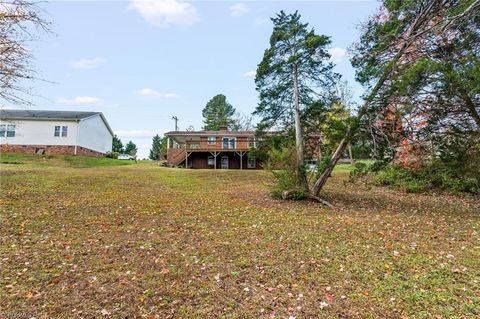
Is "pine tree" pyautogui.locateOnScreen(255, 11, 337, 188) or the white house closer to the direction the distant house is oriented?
the white house

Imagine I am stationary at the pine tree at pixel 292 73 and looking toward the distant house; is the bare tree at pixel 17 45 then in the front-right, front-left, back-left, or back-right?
back-left

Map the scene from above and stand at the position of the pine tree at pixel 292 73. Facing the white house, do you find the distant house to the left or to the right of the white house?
right

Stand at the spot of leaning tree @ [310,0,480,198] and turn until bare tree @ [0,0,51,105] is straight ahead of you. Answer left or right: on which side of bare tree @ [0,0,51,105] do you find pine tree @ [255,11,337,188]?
right
